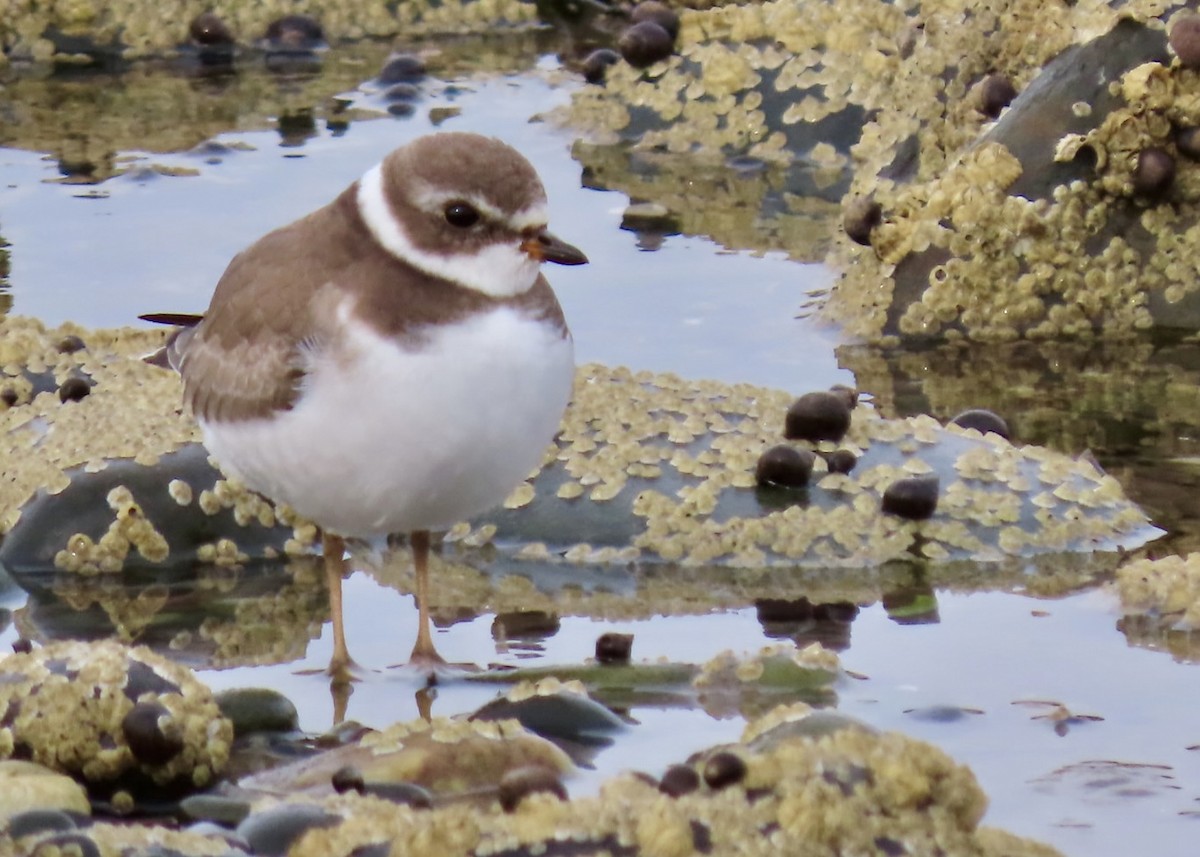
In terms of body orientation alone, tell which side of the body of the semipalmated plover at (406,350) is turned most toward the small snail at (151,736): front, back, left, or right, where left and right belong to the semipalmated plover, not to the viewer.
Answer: right

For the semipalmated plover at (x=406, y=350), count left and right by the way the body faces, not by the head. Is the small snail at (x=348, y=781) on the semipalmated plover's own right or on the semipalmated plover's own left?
on the semipalmated plover's own right

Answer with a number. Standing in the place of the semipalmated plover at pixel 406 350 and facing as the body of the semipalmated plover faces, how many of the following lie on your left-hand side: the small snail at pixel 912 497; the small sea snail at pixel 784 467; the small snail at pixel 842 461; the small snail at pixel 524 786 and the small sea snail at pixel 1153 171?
4

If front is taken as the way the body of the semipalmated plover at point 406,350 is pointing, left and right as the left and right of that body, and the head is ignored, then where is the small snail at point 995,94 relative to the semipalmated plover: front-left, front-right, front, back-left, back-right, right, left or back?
left

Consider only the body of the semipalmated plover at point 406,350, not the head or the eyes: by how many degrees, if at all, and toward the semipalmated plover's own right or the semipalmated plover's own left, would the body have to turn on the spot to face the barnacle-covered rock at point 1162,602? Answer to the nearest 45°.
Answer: approximately 45° to the semipalmated plover's own left

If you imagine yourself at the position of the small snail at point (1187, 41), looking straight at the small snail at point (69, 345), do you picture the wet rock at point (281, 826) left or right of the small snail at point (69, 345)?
left

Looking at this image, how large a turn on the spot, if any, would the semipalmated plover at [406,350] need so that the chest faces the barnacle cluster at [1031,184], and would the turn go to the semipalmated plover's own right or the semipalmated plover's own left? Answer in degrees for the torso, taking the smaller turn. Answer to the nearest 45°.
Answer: approximately 90° to the semipalmated plover's own left

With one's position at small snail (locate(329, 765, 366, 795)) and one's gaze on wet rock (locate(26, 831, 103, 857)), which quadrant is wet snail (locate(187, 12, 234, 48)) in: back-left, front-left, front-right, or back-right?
back-right

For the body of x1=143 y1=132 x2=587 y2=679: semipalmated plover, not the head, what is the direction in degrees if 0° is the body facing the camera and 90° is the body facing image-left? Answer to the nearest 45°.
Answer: approximately 315°

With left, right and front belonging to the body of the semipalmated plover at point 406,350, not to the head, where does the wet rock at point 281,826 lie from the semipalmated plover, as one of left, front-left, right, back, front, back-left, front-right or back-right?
front-right

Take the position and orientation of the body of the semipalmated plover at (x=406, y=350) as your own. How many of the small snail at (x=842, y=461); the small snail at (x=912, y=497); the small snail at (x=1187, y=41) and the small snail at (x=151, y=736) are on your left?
3

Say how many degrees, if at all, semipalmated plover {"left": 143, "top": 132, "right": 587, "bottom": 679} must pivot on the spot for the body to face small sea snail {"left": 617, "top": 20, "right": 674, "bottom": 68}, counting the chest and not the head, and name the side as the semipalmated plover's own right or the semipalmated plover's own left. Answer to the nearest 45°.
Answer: approximately 135° to the semipalmated plover's own left

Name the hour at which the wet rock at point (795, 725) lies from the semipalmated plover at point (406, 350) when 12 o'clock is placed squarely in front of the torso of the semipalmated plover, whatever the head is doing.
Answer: The wet rock is roughly at 12 o'clock from the semipalmated plover.

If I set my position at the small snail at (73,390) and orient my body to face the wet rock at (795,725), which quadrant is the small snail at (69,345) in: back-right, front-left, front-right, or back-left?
back-left

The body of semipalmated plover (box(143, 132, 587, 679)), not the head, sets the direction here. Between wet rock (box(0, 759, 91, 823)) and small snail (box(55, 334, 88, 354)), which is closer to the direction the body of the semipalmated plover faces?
the wet rock

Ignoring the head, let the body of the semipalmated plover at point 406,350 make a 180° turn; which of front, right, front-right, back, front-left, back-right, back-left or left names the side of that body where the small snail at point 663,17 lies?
front-right
